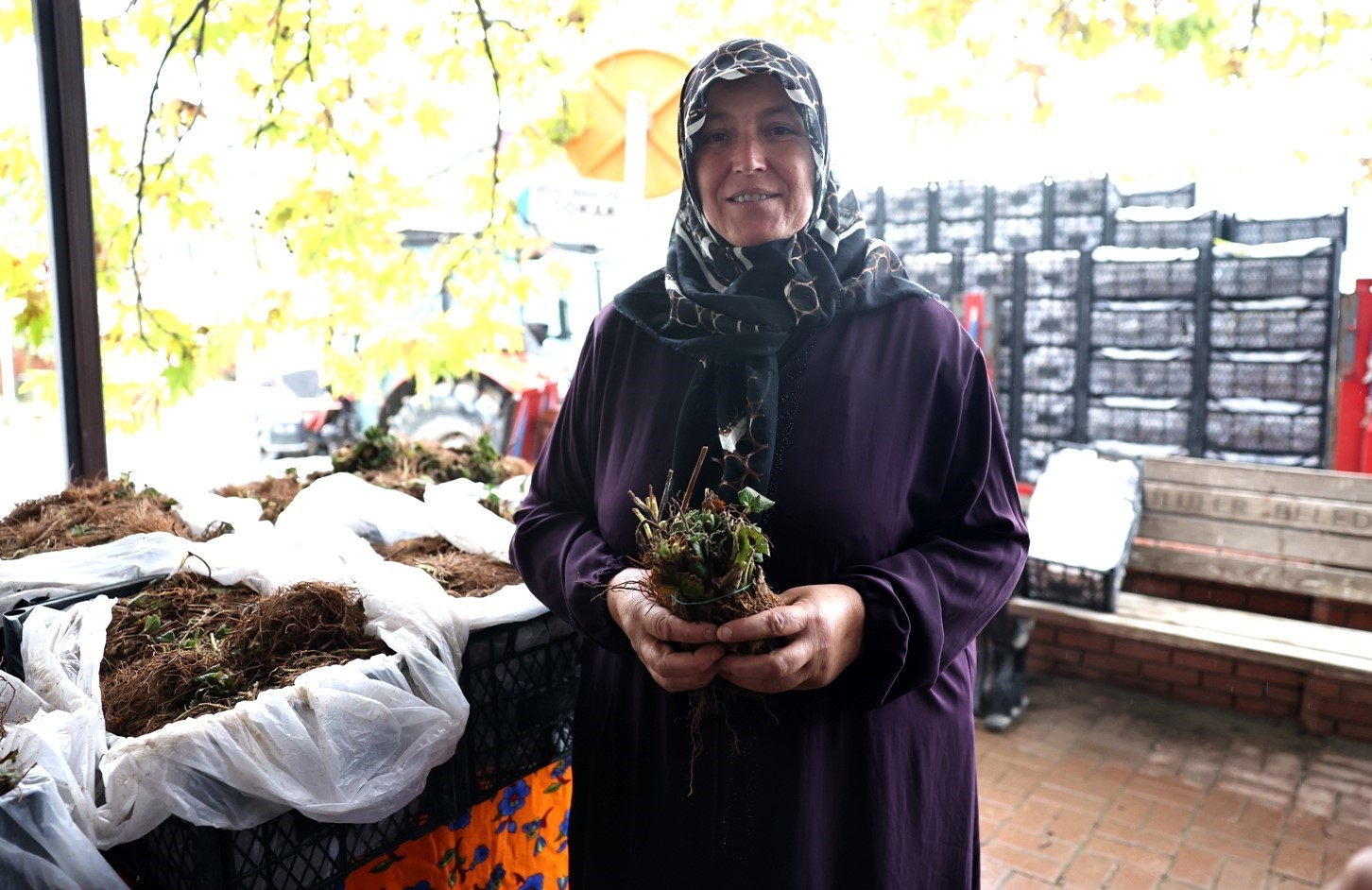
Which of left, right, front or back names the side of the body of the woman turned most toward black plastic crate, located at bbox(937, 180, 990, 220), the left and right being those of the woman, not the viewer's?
back

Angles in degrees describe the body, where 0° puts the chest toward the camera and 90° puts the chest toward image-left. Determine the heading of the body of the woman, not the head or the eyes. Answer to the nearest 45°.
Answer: approximately 0°

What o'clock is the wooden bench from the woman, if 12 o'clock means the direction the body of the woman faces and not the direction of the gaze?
The wooden bench is roughly at 7 o'clock from the woman.

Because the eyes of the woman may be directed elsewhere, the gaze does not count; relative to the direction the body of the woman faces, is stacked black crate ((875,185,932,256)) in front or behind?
behind

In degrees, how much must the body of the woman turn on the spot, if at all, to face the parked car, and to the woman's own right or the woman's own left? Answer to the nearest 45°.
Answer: approximately 135° to the woman's own right
